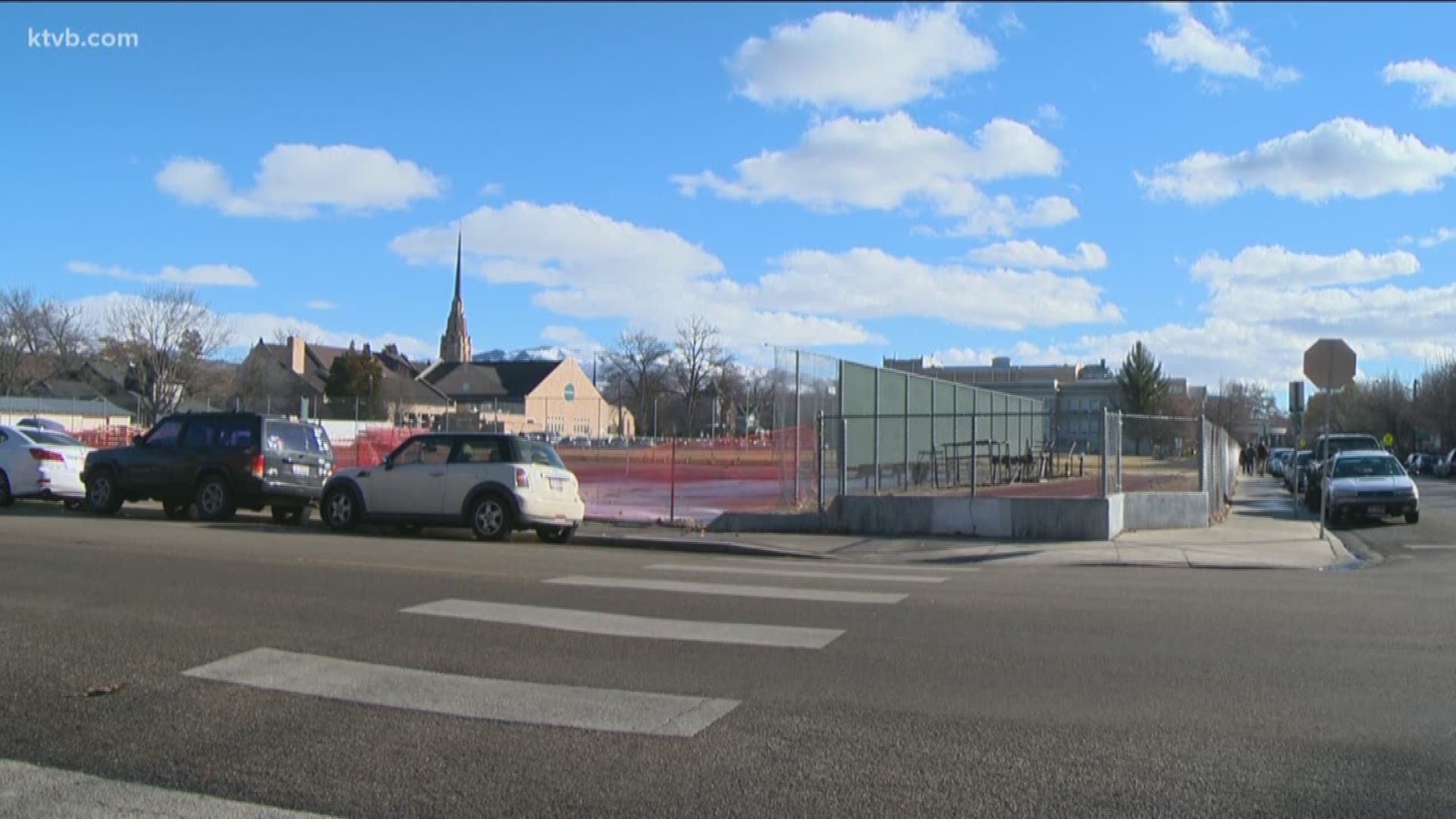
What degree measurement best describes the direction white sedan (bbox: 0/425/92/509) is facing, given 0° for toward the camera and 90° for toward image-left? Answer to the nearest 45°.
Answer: approximately 135°

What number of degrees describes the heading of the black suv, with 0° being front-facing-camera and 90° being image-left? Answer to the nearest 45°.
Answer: approximately 135°

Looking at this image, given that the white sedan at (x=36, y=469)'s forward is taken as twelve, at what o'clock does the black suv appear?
The black suv is roughly at 6 o'clock from the white sedan.

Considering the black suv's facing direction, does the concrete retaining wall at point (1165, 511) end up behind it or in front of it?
behind

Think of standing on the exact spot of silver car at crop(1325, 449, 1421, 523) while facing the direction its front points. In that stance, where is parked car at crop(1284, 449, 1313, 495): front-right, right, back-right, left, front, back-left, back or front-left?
back

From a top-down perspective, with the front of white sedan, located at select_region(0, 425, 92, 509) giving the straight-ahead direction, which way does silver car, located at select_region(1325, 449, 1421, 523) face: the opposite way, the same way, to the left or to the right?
to the left

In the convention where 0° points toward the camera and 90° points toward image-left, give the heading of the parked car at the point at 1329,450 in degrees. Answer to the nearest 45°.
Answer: approximately 0°

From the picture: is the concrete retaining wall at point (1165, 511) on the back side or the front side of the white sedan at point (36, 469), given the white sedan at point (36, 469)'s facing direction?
on the back side
